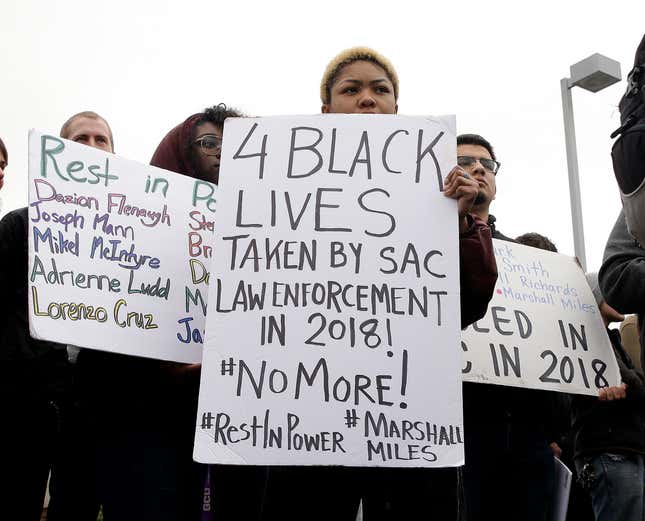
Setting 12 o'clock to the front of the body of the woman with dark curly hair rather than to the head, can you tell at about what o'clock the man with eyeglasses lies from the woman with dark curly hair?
The man with eyeglasses is roughly at 10 o'clock from the woman with dark curly hair.

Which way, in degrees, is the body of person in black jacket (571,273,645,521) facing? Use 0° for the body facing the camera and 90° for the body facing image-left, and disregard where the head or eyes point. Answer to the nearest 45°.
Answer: approximately 45°

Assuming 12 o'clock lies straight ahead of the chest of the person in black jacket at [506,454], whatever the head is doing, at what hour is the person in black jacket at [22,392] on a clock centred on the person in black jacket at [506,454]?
the person in black jacket at [22,392] is roughly at 2 o'clock from the person in black jacket at [506,454].

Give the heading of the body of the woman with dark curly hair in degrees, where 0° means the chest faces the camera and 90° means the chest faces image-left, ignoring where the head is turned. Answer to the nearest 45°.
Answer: approximately 315°

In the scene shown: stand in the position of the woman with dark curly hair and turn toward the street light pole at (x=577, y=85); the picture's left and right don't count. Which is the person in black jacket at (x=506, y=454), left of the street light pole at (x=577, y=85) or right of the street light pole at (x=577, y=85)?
right
